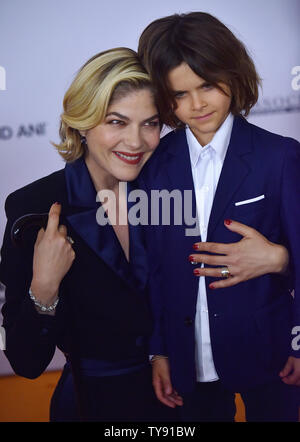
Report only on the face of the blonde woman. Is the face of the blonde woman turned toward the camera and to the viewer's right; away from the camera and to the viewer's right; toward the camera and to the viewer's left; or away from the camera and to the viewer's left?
toward the camera and to the viewer's right

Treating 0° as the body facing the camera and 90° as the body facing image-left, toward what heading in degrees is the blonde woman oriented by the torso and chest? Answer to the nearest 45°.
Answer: approximately 315°
